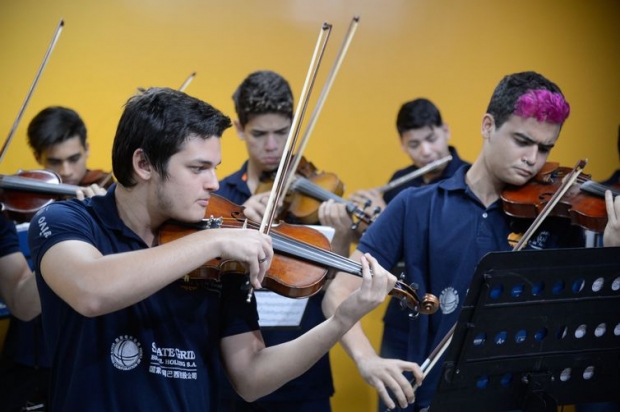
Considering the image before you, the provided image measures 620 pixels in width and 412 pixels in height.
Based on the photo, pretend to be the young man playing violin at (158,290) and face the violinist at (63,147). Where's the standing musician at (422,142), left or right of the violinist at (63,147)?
right

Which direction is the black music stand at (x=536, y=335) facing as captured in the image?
away from the camera

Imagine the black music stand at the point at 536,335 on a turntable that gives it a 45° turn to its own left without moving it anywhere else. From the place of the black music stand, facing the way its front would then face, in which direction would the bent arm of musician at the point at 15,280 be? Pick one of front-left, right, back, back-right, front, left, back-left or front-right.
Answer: front-left

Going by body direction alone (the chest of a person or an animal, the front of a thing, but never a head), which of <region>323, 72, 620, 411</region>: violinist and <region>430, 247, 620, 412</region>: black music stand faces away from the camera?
the black music stand

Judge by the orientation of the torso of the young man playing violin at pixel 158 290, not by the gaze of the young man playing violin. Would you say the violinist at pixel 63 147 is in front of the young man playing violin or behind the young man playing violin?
behind

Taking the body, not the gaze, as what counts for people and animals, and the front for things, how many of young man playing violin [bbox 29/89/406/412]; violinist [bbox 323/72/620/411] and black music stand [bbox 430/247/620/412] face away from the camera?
1

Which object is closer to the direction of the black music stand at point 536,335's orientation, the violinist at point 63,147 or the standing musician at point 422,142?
the standing musician

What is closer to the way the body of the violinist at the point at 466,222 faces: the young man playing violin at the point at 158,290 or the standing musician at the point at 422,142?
the young man playing violin

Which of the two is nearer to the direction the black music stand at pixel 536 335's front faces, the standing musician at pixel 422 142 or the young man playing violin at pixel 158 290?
the standing musician

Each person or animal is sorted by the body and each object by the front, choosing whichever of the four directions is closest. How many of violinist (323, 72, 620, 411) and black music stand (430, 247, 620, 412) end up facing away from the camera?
1

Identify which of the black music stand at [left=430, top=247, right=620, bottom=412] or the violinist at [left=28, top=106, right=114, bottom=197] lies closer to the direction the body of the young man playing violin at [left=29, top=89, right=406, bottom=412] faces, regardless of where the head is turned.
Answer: the black music stand

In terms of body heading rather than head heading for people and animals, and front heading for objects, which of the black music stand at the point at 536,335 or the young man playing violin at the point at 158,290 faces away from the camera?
the black music stand
